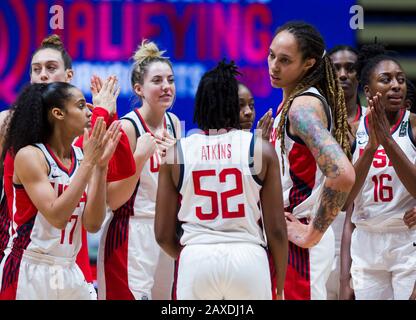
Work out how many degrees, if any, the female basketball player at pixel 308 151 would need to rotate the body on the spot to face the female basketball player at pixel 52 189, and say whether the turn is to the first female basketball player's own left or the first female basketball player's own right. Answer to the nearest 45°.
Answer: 0° — they already face them

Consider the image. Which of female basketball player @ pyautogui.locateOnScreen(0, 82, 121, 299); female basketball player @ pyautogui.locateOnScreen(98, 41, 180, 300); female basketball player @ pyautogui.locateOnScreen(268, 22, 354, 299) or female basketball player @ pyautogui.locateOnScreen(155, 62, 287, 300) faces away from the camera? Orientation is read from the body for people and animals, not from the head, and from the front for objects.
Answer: female basketball player @ pyautogui.locateOnScreen(155, 62, 287, 300)

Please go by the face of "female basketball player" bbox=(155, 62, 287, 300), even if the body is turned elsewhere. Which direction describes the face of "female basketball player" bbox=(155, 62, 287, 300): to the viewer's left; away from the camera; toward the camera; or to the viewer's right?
away from the camera

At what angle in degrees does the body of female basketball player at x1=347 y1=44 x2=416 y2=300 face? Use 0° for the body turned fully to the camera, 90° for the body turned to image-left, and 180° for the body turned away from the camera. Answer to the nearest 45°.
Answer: approximately 0°

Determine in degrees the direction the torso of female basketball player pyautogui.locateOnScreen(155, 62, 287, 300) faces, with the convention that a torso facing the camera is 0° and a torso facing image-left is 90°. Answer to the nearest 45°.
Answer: approximately 180°

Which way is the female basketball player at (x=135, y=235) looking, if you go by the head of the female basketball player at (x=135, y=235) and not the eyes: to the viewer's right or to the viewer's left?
to the viewer's right

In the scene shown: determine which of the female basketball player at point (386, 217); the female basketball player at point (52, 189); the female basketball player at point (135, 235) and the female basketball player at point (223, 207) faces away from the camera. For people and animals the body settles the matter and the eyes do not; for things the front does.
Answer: the female basketball player at point (223, 207)

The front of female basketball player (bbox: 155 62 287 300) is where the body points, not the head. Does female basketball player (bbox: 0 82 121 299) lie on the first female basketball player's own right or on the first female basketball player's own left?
on the first female basketball player's own left

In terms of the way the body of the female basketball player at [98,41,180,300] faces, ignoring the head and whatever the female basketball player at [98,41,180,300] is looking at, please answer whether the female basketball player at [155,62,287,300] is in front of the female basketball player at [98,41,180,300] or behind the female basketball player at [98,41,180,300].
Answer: in front
